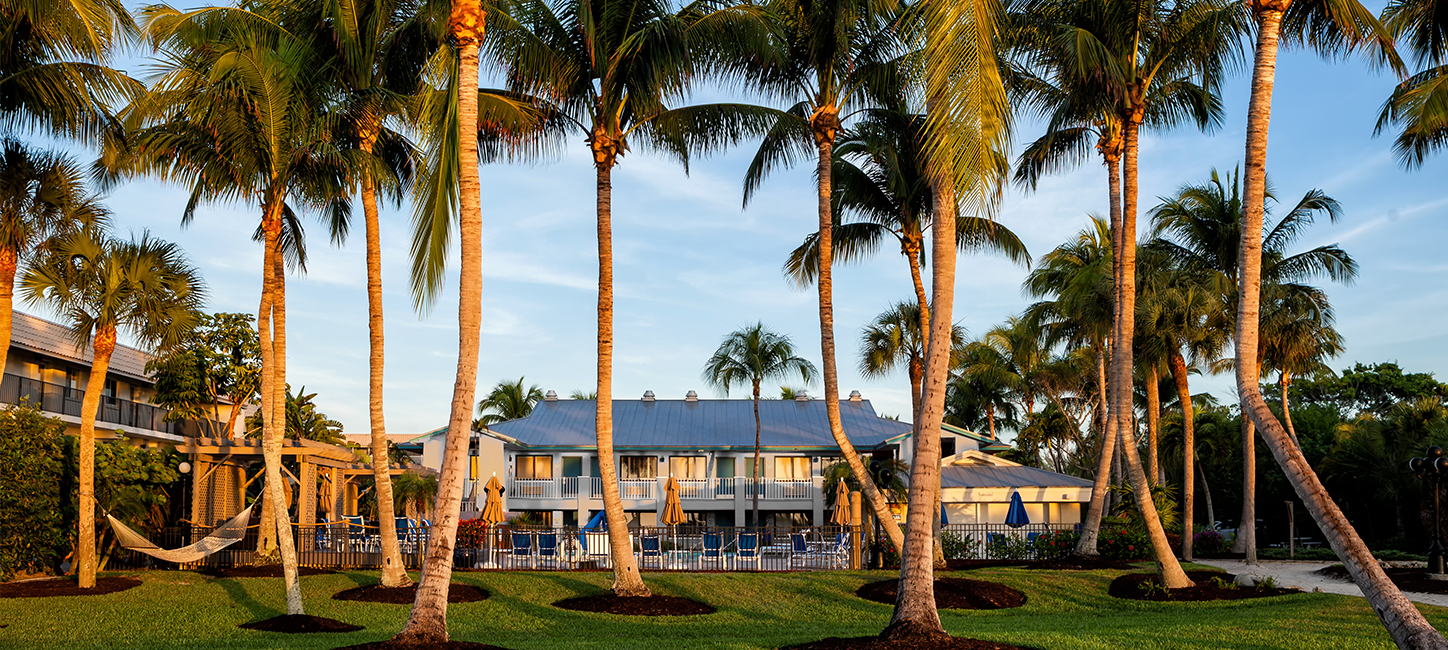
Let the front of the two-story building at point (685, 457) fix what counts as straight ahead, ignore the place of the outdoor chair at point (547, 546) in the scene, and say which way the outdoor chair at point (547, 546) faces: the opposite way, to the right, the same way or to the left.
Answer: the opposite way

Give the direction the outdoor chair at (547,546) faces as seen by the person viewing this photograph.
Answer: facing away from the viewer

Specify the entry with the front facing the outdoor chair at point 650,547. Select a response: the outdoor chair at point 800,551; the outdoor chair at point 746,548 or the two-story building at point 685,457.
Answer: the two-story building

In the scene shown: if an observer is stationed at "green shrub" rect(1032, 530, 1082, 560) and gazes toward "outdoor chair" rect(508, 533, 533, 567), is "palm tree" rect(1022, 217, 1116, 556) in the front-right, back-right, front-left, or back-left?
back-right

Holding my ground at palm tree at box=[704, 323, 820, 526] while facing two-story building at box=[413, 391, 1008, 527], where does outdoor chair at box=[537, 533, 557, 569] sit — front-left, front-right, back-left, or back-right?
back-left

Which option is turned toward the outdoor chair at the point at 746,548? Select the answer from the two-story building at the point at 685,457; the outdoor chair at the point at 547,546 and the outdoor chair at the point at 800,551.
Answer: the two-story building

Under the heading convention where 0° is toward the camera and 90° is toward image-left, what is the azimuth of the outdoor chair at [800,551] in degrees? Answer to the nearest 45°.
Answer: approximately 225°

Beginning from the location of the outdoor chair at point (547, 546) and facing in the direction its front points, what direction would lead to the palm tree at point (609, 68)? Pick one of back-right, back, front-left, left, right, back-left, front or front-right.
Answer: back

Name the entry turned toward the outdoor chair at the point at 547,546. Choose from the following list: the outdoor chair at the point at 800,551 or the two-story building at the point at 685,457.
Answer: the two-story building

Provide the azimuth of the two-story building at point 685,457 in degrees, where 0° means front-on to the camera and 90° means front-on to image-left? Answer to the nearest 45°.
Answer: approximately 0°

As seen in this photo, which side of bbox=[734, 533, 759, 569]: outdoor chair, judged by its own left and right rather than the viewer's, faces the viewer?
back
